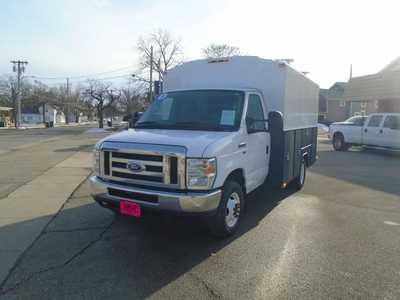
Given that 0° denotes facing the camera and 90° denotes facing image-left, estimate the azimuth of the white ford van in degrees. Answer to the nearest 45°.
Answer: approximately 45°

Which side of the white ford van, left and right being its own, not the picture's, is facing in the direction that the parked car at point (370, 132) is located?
back

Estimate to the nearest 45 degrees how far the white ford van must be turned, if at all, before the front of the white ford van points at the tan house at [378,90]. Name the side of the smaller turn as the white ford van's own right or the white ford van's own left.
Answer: approximately 180°
